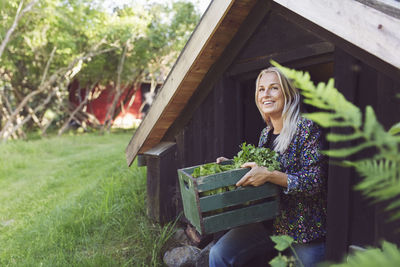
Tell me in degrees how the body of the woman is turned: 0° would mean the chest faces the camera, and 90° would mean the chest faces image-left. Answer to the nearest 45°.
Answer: approximately 45°

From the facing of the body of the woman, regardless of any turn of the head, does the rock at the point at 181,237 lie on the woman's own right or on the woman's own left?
on the woman's own right

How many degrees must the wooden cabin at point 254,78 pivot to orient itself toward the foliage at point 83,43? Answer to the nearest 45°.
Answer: approximately 90° to its right

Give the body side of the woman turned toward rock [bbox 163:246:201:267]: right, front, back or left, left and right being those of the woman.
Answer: right
